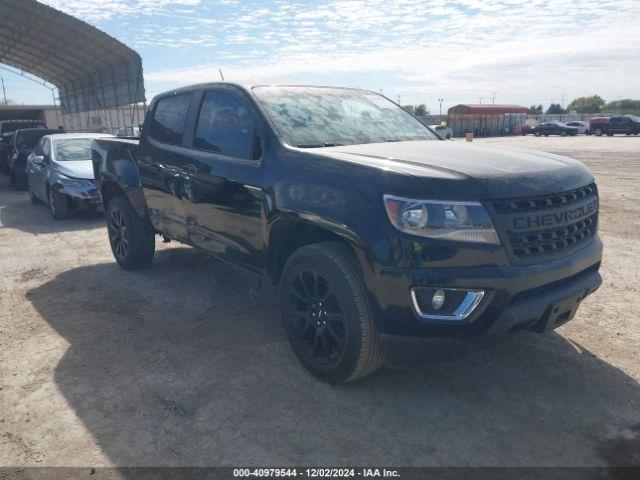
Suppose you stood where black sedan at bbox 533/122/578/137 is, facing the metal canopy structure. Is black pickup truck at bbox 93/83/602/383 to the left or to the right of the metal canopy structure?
left

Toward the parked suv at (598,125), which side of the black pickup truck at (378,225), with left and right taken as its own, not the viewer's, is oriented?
left

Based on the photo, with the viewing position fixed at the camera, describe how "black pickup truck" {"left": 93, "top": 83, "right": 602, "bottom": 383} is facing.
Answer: facing the viewer and to the right of the viewer

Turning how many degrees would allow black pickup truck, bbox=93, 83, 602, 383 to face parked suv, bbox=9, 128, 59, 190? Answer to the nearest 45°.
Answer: approximately 180°

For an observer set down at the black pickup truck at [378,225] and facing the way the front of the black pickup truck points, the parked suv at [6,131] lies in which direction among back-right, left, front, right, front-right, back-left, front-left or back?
back

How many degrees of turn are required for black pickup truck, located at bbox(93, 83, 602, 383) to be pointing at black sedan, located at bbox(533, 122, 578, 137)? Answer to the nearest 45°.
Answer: approximately 135° to its left

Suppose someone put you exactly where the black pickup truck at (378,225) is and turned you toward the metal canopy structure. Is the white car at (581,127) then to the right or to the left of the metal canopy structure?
right

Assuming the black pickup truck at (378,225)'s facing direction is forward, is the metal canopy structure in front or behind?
behind

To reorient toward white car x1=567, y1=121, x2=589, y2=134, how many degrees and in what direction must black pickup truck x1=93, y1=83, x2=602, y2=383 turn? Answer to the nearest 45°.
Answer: approximately 90° to its left
